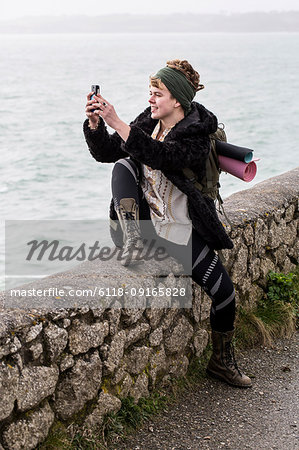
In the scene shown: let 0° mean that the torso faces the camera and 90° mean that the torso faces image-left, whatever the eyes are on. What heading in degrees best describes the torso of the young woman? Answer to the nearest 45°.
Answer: approximately 45°

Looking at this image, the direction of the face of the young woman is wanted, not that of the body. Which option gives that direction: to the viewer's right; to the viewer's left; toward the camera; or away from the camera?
to the viewer's left

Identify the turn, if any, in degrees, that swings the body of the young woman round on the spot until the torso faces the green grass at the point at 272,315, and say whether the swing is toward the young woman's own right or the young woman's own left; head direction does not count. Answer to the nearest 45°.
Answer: approximately 180°
